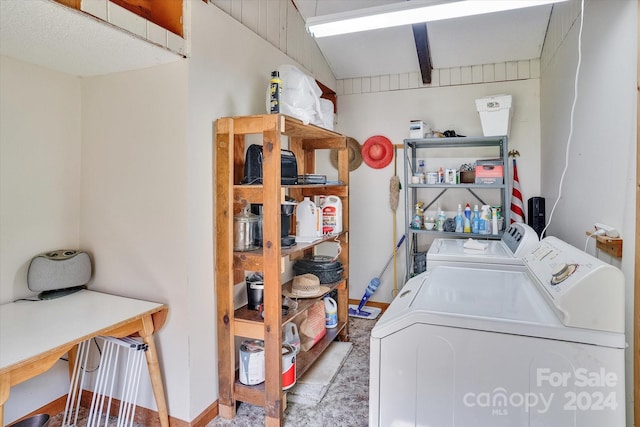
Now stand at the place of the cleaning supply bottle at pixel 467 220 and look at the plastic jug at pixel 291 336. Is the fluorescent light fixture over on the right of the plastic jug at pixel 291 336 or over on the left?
left

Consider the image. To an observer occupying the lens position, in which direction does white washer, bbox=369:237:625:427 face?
facing to the left of the viewer

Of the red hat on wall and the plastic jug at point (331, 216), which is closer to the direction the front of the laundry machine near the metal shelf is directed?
the plastic jug

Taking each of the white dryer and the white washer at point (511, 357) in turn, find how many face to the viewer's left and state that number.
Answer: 2

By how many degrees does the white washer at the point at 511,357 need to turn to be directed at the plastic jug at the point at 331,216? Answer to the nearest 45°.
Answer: approximately 45° to its right

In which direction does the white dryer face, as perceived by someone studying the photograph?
facing to the left of the viewer
